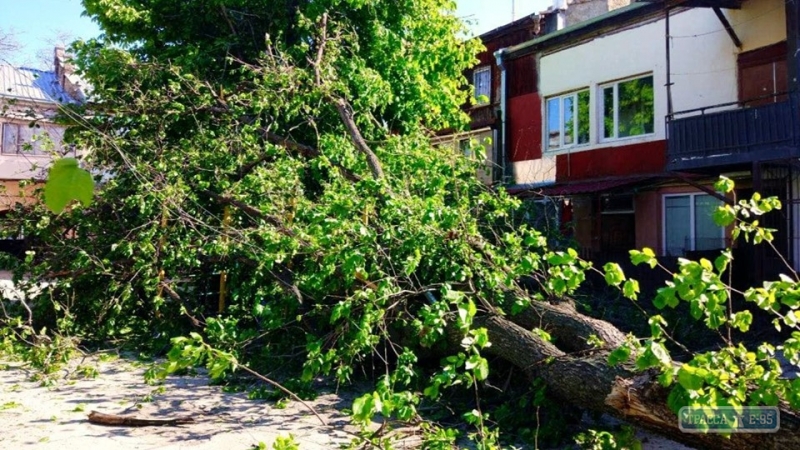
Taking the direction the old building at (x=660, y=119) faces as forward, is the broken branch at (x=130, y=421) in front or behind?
in front

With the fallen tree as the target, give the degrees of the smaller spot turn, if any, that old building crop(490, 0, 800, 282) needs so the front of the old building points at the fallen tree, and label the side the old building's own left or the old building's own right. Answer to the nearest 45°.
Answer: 0° — it already faces it

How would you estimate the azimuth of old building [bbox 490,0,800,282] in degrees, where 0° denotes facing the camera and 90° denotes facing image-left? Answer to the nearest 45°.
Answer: approximately 45°
